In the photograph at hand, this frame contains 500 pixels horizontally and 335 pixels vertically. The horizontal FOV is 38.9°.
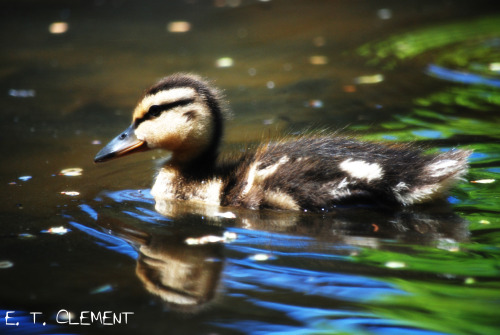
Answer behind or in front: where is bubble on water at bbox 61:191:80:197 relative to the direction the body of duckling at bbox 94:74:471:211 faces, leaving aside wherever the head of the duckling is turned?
in front

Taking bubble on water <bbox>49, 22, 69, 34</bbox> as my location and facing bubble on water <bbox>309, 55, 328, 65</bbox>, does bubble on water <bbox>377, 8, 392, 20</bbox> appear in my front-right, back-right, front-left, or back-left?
front-left

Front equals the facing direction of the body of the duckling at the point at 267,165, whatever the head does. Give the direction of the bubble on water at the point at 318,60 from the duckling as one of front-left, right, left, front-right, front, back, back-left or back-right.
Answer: right

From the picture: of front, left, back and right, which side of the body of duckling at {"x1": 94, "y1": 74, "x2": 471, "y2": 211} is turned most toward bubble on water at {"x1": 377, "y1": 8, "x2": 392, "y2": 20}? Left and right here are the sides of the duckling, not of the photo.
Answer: right

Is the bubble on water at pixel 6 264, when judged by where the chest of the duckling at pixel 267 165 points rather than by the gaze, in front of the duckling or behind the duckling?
in front

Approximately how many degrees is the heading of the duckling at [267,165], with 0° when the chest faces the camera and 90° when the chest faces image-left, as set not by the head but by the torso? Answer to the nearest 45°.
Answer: approximately 90°

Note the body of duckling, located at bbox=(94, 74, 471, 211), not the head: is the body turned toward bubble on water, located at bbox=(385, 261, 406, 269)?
no

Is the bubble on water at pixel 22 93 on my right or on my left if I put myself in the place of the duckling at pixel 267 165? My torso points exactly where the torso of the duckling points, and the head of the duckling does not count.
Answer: on my right

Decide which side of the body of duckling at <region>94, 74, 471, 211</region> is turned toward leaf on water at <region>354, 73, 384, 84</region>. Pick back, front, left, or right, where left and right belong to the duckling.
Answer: right

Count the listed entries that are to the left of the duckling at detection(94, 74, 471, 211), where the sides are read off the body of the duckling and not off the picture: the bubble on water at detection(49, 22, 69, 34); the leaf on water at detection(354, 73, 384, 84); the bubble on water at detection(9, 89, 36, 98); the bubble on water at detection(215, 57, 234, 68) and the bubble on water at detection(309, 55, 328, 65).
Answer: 0

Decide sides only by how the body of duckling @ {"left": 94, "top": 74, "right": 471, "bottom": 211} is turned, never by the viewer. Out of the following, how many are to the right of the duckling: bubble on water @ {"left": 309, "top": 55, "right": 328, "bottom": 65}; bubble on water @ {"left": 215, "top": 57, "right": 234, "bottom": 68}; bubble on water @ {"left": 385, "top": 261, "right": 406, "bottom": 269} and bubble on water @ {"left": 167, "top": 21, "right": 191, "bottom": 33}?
3

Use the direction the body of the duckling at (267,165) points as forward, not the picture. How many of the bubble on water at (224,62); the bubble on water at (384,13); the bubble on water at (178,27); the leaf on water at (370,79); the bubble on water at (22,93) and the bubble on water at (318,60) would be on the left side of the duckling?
0

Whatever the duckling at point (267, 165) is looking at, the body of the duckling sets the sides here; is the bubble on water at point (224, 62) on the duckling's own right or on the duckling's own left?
on the duckling's own right

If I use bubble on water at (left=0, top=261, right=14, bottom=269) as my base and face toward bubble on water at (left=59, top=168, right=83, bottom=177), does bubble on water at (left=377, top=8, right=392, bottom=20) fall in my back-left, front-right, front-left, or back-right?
front-right

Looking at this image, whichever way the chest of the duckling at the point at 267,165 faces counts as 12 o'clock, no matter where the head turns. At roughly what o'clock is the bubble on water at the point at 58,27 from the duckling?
The bubble on water is roughly at 2 o'clock from the duckling.
